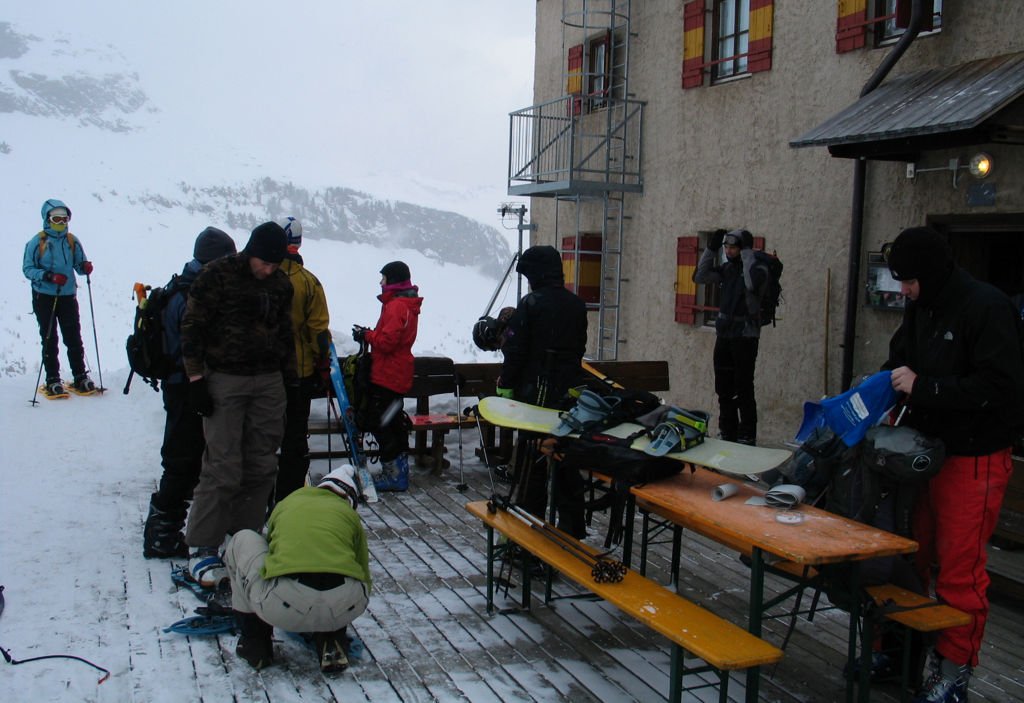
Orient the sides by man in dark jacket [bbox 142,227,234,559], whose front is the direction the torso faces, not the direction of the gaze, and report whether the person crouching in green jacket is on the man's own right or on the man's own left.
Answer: on the man's own right

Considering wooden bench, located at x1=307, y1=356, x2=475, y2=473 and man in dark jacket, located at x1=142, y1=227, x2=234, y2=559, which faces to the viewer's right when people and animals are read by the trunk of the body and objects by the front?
the man in dark jacket

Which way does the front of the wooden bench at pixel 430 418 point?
toward the camera

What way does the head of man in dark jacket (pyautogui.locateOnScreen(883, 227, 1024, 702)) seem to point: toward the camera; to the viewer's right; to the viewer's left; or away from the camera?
to the viewer's left

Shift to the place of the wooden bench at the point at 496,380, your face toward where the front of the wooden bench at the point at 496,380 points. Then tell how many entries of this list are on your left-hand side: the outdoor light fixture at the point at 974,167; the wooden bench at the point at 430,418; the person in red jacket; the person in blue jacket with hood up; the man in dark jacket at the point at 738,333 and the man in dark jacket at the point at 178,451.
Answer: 2

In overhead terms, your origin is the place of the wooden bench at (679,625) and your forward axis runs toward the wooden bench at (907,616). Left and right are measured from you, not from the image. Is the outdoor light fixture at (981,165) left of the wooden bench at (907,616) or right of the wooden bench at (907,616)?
left

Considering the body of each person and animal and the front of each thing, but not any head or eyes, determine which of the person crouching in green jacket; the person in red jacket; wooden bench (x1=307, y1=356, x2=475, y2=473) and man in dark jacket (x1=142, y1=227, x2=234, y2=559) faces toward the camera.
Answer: the wooden bench

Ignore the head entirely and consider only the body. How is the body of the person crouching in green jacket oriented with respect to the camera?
away from the camera

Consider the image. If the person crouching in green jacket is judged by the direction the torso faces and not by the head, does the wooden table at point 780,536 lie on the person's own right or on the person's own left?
on the person's own right

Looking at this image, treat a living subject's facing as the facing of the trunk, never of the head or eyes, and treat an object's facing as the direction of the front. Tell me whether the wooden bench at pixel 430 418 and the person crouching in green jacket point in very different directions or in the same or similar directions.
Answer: very different directions

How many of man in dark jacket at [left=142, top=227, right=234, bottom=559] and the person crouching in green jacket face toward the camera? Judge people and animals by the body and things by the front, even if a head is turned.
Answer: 0

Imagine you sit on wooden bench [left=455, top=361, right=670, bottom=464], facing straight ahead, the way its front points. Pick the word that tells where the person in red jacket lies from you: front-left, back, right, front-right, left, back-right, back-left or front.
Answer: front-right

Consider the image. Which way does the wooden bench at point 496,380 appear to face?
toward the camera

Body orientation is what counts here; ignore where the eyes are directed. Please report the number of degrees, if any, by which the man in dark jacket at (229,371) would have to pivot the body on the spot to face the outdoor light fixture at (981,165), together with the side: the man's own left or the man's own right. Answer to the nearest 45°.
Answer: approximately 45° to the man's own left

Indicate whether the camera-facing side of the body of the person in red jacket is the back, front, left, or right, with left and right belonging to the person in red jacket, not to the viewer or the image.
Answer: left

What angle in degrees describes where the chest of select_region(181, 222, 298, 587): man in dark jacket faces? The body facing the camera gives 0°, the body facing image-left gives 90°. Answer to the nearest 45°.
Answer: approximately 315°
